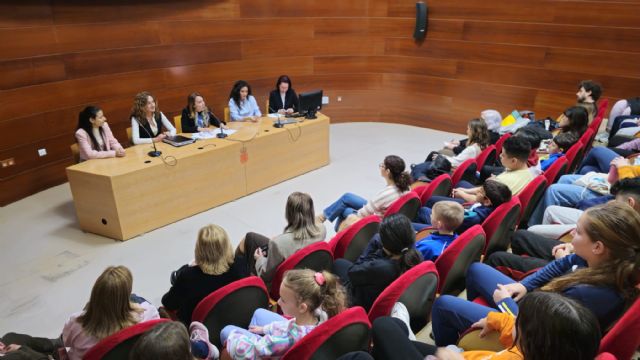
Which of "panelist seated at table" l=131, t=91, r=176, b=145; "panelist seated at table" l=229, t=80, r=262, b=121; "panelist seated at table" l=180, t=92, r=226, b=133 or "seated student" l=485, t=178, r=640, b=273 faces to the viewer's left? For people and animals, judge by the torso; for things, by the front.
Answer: the seated student

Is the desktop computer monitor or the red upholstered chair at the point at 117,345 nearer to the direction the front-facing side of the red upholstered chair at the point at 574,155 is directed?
the desktop computer monitor

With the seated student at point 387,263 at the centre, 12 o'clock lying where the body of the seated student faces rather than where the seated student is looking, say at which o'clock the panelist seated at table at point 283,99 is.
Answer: The panelist seated at table is roughly at 1 o'clock from the seated student.

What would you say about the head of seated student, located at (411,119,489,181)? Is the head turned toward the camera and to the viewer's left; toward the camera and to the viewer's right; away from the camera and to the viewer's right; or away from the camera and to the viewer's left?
away from the camera and to the viewer's left

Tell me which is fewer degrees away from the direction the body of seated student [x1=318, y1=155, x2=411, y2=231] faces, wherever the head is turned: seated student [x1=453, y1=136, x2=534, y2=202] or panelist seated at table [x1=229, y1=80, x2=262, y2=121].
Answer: the panelist seated at table

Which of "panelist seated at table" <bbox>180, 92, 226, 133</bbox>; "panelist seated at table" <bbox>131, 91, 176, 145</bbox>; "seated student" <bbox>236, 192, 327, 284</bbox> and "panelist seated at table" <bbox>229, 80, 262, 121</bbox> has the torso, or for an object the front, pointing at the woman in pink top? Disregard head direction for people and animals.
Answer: the seated student

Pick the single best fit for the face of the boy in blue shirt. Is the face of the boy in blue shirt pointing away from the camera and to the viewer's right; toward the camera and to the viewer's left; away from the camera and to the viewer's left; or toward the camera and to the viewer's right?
away from the camera and to the viewer's left

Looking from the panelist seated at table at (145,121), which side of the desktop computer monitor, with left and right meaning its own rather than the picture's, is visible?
left

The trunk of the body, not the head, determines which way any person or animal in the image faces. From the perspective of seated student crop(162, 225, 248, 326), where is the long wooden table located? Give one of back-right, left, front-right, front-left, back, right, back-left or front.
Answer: front-right

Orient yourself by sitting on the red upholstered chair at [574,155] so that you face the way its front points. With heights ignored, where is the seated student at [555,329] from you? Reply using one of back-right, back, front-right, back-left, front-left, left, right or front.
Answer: back-left

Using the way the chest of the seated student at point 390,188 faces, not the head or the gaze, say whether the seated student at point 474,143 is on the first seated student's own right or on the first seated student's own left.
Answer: on the first seated student's own right

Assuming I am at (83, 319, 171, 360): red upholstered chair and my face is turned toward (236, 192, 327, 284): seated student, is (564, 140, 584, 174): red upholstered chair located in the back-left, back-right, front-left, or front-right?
front-right

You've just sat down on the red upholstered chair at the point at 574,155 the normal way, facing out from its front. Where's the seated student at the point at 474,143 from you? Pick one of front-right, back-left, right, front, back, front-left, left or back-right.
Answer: front-left

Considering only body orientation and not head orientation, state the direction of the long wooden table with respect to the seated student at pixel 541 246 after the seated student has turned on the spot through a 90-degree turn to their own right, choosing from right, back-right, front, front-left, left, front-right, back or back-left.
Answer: left

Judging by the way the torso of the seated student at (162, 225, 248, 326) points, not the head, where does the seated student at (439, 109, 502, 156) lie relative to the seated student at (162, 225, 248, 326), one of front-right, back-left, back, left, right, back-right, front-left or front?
right

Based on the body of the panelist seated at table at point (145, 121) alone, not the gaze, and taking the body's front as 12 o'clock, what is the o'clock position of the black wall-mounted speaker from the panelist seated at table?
The black wall-mounted speaker is roughly at 10 o'clock from the panelist seated at table.

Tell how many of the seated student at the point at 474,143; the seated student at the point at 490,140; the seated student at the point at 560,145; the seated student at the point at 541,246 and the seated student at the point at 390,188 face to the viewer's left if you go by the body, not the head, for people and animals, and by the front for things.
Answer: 5

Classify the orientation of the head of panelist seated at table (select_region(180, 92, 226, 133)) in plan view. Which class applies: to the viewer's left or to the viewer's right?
to the viewer's right

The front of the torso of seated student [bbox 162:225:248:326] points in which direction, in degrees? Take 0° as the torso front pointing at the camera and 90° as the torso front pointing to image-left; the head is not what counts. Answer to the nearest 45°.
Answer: approximately 135°

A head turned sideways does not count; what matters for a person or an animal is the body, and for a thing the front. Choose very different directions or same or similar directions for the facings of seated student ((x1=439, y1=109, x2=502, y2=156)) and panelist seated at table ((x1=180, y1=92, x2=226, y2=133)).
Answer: very different directions

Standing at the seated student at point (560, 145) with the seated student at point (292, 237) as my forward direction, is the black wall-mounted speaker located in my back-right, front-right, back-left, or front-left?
back-right

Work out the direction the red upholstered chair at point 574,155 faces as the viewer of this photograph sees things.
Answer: facing away from the viewer and to the left of the viewer
